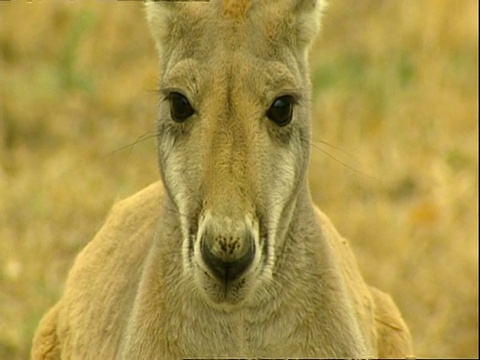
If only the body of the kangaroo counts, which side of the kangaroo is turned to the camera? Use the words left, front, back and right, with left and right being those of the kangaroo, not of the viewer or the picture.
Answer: front
